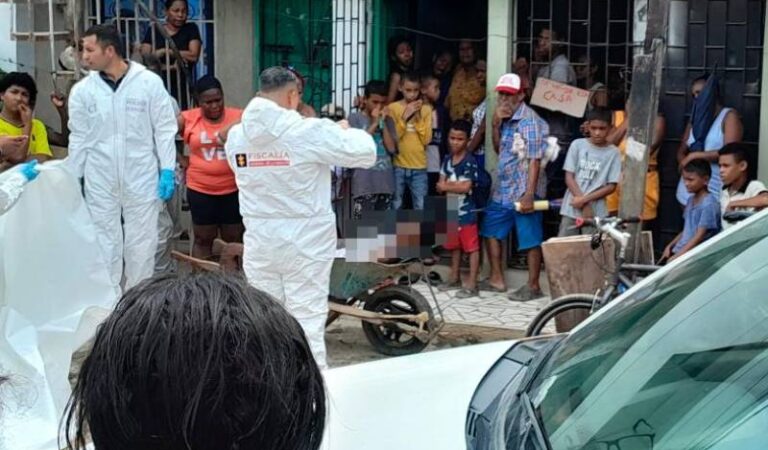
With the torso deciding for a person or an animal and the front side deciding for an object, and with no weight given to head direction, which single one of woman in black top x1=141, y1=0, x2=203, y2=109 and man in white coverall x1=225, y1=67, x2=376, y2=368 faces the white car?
the woman in black top

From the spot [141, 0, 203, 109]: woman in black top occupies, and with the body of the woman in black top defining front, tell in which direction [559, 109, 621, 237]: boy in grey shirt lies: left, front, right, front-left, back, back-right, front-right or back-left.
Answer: front-left

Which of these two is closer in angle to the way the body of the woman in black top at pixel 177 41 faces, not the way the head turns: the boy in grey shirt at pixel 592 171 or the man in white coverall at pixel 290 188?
the man in white coverall

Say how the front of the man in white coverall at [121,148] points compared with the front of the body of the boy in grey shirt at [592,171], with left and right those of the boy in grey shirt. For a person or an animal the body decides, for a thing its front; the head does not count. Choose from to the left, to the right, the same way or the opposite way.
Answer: the same way

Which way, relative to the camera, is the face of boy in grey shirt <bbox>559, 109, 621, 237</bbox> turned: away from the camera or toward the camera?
toward the camera

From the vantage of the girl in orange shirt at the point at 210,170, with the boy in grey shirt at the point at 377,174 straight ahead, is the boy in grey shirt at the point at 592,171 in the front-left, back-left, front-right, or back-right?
front-right

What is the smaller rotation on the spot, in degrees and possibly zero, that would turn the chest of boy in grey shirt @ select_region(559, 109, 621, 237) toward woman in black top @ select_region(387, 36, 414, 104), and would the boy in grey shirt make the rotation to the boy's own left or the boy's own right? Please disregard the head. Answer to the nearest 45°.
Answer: approximately 135° to the boy's own right

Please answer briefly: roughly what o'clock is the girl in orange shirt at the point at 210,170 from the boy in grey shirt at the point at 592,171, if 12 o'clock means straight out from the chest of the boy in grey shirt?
The girl in orange shirt is roughly at 3 o'clock from the boy in grey shirt.

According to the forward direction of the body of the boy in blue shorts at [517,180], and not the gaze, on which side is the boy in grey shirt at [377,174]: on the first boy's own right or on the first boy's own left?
on the first boy's own right

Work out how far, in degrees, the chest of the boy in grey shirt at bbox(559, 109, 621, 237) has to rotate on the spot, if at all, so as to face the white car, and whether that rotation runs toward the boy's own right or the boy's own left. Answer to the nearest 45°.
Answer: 0° — they already face it

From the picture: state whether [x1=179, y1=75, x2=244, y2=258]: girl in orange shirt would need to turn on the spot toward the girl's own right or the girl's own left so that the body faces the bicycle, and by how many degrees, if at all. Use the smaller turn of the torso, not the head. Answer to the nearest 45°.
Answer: approximately 45° to the girl's own left

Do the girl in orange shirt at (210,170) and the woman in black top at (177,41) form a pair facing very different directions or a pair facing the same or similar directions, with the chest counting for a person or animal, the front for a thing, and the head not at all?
same or similar directions

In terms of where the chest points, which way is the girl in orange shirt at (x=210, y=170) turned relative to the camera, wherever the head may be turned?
toward the camera

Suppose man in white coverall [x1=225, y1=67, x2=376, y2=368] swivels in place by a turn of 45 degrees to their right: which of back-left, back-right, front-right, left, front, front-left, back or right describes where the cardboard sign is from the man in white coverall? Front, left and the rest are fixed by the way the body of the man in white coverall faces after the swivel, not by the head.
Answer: front-left

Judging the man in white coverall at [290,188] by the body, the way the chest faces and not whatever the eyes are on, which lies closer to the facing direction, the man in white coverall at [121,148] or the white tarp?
the man in white coverall

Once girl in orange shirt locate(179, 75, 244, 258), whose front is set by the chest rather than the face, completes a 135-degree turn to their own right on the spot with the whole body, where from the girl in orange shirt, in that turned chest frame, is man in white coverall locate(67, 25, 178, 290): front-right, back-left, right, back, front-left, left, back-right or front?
left

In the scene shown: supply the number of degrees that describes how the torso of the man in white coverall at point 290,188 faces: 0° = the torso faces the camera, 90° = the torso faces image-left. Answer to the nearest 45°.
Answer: approximately 225°

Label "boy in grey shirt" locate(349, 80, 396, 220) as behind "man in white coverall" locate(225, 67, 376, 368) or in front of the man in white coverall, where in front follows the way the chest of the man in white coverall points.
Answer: in front

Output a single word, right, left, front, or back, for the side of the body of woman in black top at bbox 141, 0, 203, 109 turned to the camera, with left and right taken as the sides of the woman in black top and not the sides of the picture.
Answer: front
